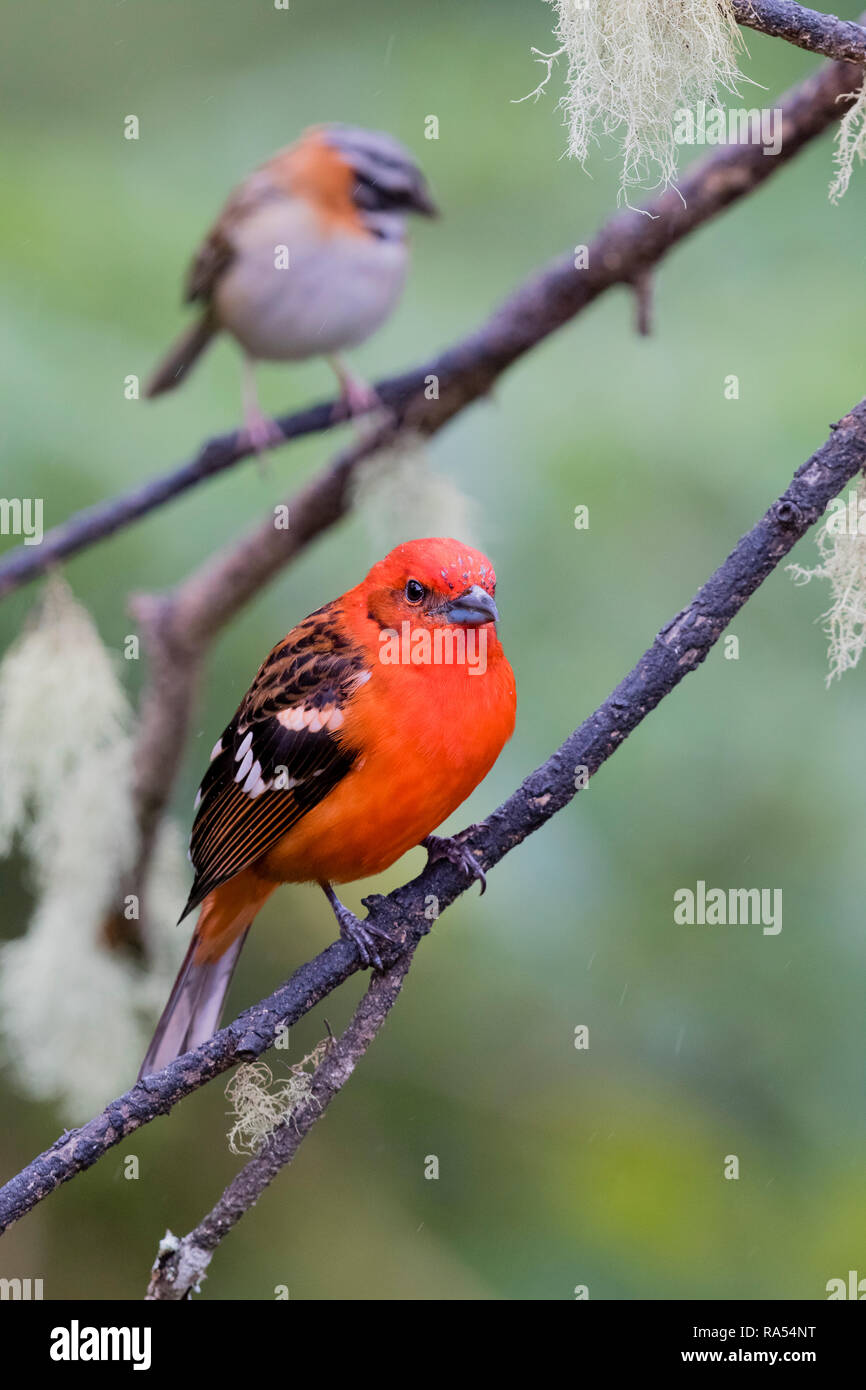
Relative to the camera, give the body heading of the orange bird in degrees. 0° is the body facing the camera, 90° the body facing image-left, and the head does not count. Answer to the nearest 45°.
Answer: approximately 315°
